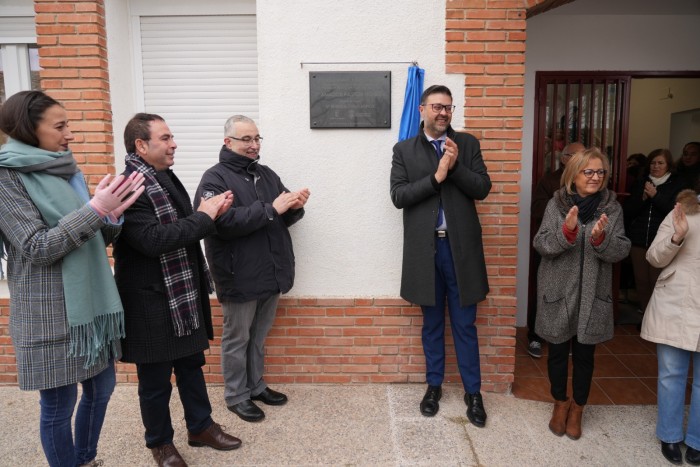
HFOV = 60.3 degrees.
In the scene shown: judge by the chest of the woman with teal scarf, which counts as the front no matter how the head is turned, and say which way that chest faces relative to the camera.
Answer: to the viewer's right

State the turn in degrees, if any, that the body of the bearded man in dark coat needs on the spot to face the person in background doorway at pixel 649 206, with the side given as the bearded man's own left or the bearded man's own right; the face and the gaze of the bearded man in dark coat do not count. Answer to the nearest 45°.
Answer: approximately 135° to the bearded man's own left

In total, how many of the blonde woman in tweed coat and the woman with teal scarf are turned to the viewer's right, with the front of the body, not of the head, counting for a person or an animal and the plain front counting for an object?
1

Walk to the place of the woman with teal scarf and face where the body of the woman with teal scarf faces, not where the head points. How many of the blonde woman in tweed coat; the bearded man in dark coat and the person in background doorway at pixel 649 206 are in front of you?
3

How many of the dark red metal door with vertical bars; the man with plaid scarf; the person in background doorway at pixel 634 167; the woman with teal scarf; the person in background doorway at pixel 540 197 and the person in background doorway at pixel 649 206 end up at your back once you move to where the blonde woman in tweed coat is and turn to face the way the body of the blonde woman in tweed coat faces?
4

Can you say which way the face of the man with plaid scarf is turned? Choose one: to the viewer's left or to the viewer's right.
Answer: to the viewer's right

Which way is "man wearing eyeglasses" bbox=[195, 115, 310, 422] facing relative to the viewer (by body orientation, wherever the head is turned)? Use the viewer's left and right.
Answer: facing the viewer and to the right of the viewer

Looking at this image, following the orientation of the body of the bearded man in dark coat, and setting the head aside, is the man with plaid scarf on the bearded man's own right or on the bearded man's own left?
on the bearded man's own right

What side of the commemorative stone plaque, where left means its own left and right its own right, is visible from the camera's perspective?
front

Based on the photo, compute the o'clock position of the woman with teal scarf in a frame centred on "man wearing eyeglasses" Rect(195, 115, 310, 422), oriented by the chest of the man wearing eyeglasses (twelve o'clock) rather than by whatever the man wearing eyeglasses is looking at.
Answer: The woman with teal scarf is roughly at 3 o'clock from the man wearing eyeglasses.

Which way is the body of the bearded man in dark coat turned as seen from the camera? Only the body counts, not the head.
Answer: toward the camera

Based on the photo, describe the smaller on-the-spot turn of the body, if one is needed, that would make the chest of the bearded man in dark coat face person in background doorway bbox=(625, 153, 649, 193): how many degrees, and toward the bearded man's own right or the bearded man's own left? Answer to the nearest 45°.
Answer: approximately 135° to the bearded man's own left
